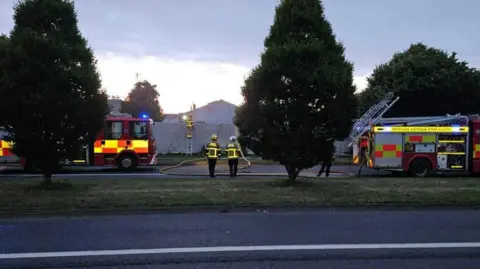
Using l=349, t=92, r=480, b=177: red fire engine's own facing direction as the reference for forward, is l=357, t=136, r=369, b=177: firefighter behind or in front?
behind

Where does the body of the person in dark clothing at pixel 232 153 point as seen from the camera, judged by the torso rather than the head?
away from the camera

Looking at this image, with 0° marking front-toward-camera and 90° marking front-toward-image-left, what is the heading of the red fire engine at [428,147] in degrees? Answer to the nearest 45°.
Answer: approximately 270°

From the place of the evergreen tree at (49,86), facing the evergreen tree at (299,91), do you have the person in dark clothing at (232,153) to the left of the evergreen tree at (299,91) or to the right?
left

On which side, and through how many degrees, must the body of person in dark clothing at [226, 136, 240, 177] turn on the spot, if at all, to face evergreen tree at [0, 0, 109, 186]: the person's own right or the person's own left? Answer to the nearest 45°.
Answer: approximately 135° to the person's own left

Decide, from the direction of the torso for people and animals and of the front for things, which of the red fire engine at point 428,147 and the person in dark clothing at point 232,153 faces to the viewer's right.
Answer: the red fire engine

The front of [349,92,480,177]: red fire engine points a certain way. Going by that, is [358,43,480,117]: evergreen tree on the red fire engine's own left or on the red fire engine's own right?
on the red fire engine's own left
